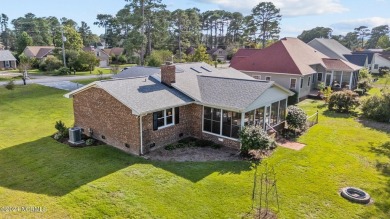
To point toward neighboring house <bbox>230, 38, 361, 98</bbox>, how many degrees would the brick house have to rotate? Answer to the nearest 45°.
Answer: approximately 90° to its right

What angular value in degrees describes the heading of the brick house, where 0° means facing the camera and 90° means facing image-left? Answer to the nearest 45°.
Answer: approximately 135°

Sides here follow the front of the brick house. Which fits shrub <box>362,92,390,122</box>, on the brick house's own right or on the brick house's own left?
on the brick house's own right

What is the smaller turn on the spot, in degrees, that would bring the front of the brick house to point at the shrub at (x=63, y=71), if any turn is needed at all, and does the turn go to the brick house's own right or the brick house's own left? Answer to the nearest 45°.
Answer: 0° — it already faces it

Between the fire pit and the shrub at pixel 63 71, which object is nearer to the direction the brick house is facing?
the shrub

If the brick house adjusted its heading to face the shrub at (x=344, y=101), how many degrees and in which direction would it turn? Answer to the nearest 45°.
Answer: approximately 90° to its right
